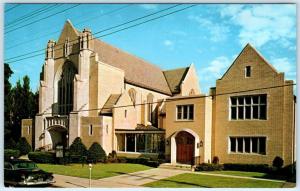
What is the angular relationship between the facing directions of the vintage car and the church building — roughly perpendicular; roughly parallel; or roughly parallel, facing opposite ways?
roughly perpendicular

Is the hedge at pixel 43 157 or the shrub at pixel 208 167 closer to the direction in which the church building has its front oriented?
the hedge

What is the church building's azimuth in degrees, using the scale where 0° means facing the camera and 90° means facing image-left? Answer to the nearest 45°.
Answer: approximately 45°

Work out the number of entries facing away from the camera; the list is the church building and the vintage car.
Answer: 0

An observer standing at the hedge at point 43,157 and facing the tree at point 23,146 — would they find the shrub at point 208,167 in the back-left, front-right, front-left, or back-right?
back-right
